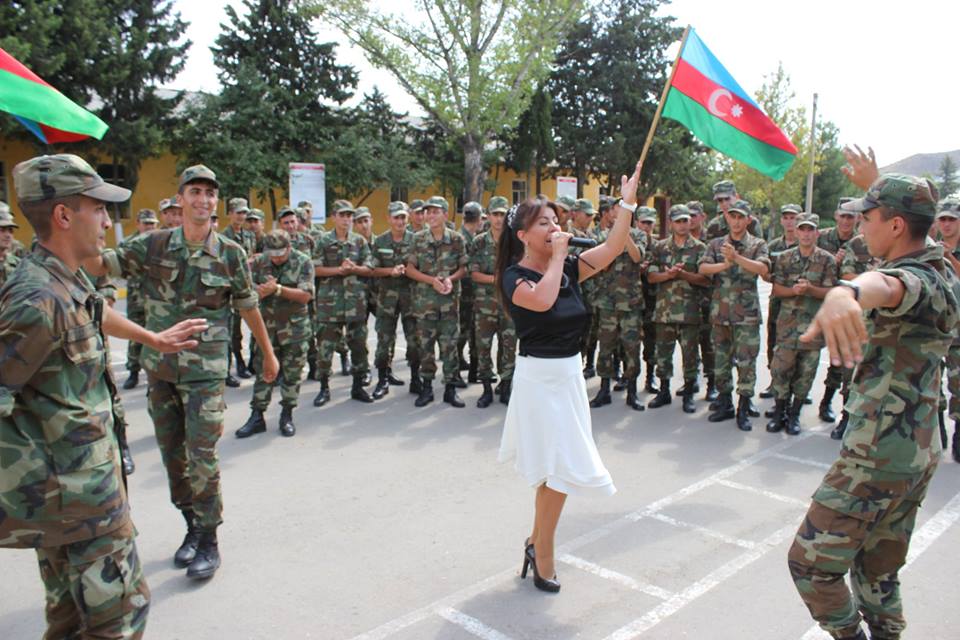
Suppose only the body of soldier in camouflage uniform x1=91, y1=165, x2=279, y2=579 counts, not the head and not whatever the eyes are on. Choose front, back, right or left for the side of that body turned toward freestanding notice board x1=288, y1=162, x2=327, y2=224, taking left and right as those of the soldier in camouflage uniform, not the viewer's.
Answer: back

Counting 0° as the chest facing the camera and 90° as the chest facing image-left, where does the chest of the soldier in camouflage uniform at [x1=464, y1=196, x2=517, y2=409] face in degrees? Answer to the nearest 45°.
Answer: approximately 0°

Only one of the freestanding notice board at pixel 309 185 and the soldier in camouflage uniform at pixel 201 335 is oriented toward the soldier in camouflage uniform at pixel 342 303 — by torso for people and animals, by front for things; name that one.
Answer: the freestanding notice board

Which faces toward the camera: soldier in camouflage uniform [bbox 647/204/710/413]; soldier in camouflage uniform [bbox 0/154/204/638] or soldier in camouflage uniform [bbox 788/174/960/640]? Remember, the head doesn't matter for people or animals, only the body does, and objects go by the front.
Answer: soldier in camouflage uniform [bbox 647/204/710/413]

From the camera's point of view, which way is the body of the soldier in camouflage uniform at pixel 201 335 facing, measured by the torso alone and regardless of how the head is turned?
toward the camera

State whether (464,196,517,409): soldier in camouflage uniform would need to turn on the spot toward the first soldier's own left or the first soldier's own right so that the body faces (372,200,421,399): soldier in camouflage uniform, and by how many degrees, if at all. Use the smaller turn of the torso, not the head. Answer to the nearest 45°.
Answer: approximately 90° to the first soldier's own right

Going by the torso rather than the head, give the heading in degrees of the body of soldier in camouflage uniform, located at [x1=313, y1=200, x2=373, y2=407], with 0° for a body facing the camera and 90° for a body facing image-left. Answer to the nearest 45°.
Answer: approximately 0°

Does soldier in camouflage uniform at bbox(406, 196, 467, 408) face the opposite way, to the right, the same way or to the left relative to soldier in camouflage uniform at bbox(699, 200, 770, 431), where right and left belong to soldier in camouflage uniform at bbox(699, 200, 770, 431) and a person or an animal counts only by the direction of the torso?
the same way

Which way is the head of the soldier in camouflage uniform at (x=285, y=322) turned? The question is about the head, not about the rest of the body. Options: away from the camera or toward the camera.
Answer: toward the camera

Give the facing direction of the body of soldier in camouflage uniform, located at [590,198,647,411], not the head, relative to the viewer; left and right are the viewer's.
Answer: facing the viewer

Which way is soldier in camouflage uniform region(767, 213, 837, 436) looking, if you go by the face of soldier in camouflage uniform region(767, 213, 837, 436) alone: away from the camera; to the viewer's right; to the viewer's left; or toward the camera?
toward the camera

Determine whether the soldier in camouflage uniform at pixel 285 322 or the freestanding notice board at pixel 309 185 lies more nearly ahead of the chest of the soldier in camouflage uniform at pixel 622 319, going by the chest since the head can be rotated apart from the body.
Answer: the soldier in camouflage uniform

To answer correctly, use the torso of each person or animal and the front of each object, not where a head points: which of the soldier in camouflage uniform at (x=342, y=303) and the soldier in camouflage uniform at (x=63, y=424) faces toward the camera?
the soldier in camouflage uniform at (x=342, y=303)

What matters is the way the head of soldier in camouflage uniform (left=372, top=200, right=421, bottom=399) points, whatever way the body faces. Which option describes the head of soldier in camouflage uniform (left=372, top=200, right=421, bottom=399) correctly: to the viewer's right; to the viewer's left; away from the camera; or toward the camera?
toward the camera

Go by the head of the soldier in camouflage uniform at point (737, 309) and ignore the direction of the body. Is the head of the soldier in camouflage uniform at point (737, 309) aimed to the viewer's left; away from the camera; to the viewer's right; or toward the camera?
toward the camera

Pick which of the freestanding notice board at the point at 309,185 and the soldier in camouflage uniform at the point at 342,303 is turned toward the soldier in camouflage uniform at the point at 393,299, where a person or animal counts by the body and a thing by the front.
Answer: the freestanding notice board

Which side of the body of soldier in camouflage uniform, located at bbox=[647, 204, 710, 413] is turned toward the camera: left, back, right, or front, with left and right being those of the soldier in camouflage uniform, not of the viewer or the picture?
front

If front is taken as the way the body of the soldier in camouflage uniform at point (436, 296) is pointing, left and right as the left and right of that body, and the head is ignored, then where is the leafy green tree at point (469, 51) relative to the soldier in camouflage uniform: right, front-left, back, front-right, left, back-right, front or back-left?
back
